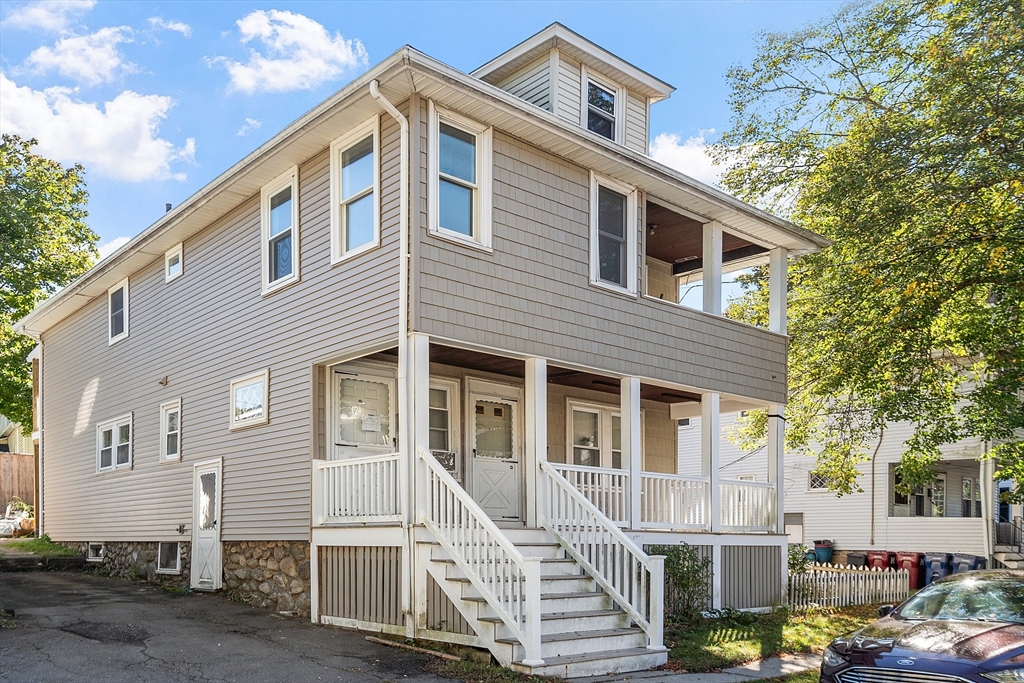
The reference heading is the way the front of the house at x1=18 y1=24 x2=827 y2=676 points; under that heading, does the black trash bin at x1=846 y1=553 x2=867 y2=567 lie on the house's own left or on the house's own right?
on the house's own left

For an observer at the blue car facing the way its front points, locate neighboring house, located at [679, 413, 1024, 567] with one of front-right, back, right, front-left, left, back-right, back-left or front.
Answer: back-right

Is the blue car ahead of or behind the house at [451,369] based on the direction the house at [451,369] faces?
ahead

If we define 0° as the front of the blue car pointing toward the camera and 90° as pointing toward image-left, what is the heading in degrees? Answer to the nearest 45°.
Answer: approximately 45°

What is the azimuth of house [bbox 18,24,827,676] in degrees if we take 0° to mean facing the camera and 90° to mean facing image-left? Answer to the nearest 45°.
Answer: approximately 315°

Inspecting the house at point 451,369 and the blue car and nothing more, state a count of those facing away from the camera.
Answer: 0

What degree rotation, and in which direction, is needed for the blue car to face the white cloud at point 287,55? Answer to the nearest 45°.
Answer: approximately 90° to its right

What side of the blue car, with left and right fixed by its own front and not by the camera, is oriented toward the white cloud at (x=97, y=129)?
right
